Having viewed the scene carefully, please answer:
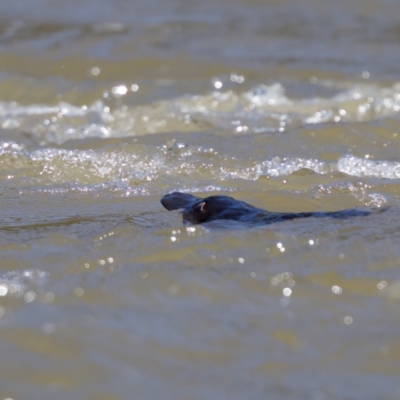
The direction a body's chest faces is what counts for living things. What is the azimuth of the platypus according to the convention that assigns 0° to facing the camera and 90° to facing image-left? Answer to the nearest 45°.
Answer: approximately 90°
